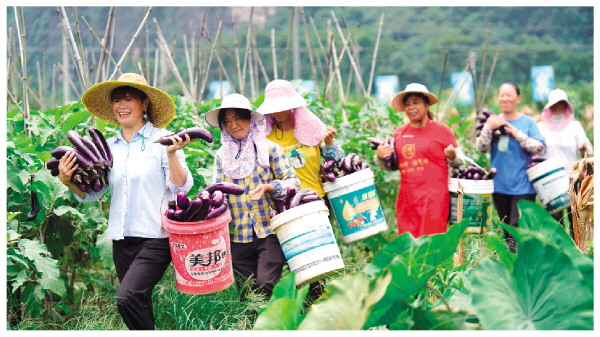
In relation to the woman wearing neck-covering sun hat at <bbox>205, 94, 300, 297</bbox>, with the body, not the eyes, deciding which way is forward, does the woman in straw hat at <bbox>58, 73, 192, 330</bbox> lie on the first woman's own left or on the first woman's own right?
on the first woman's own right

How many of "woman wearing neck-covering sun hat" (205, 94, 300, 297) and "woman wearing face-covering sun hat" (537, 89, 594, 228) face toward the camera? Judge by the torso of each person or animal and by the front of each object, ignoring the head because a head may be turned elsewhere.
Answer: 2

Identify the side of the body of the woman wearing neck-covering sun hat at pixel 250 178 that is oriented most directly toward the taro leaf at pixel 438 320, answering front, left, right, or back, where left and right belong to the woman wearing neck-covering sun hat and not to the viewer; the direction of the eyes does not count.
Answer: front

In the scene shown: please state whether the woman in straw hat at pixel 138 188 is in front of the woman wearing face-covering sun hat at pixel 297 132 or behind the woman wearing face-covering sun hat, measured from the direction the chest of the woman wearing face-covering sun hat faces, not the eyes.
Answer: in front

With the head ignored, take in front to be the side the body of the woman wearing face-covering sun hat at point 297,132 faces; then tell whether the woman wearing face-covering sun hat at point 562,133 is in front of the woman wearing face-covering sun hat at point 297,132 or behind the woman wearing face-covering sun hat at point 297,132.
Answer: behind

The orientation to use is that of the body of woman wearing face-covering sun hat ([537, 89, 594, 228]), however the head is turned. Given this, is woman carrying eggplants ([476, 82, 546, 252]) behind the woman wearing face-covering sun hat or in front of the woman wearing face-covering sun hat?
in front

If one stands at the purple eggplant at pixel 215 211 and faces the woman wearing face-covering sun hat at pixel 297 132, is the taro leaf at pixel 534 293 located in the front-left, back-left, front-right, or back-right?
back-right

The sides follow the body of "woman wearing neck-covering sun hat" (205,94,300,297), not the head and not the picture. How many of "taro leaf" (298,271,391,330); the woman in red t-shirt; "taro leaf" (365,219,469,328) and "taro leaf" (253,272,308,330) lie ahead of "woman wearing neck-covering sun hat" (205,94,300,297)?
3

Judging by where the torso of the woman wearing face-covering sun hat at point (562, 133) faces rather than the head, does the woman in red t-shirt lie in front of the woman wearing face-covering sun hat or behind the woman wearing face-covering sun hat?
in front
